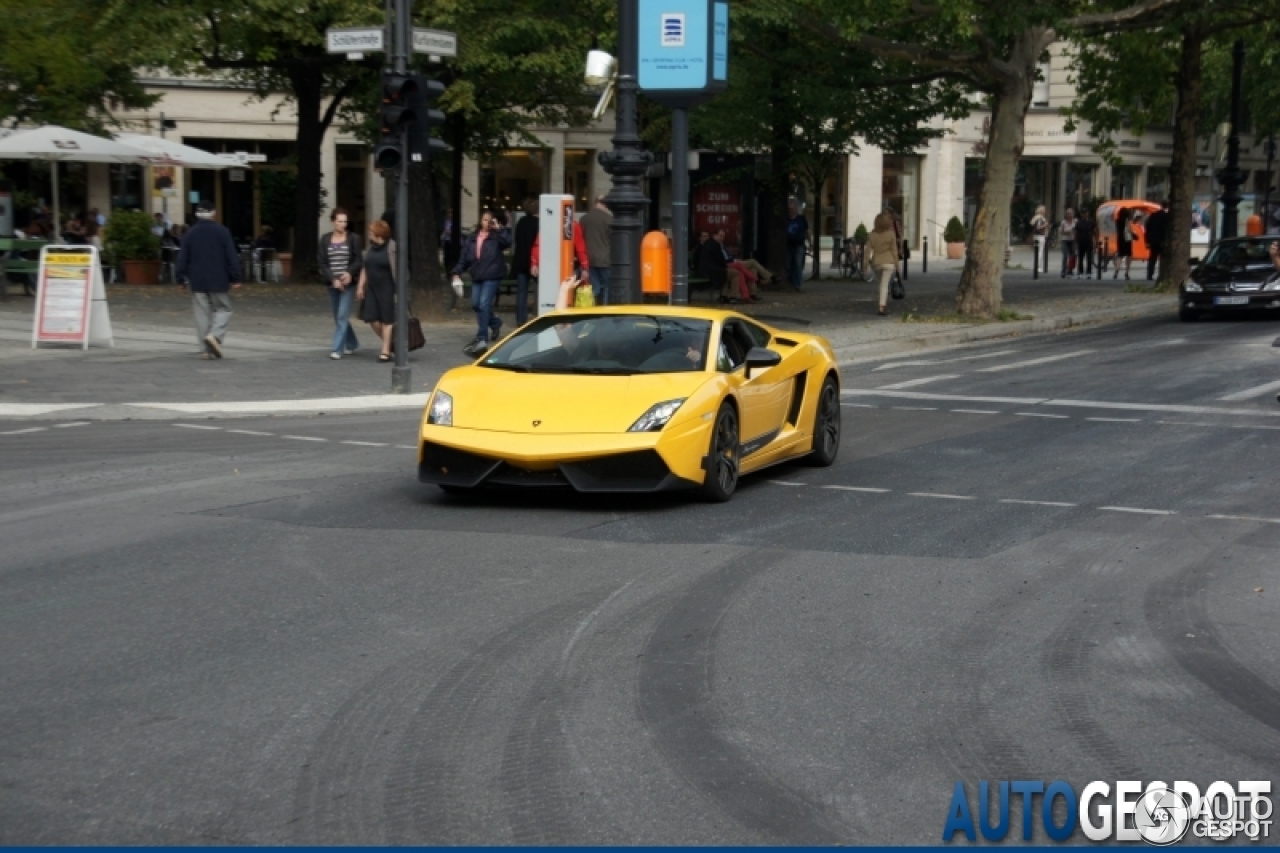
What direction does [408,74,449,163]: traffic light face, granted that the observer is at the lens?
facing to the right of the viewer

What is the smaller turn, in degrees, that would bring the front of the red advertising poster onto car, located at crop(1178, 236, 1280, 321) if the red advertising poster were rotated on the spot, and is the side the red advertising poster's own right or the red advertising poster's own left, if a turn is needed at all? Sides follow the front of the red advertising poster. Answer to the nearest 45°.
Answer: approximately 45° to the red advertising poster's own left

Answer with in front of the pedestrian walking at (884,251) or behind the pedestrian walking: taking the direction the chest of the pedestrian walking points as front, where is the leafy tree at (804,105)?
in front

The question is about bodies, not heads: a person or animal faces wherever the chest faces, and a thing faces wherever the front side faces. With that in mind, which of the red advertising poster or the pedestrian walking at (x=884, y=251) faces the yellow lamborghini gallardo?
the red advertising poster

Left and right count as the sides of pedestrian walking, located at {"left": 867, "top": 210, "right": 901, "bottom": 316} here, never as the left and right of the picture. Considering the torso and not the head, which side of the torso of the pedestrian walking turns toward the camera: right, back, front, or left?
back

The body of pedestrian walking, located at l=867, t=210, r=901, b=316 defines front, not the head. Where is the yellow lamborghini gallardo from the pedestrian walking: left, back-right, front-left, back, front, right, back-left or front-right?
back

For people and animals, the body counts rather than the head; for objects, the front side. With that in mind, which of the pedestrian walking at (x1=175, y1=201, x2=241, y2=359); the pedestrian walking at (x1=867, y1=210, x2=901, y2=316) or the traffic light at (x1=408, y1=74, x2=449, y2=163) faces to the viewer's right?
the traffic light

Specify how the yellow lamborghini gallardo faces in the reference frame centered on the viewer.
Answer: facing the viewer and to the left of the viewer

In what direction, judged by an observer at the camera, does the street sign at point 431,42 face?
facing the viewer and to the right of the viewer

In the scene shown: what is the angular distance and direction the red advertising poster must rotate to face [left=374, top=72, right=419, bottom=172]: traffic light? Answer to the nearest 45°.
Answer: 0° — it already faces it

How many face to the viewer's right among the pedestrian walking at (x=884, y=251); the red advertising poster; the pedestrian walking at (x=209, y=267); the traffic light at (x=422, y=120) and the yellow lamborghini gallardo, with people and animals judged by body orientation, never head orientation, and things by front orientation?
1

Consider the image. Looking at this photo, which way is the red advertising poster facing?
toward the camera
